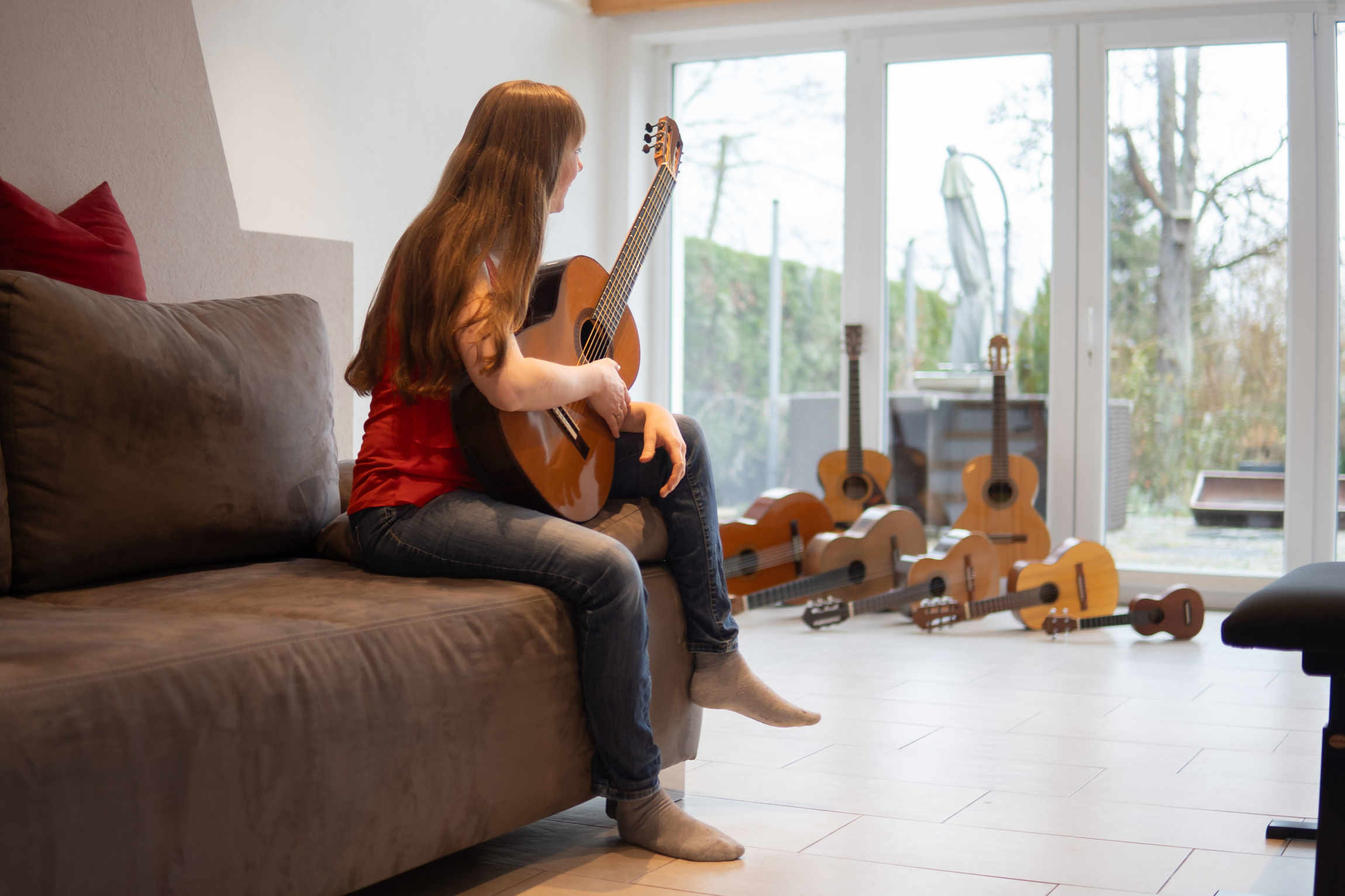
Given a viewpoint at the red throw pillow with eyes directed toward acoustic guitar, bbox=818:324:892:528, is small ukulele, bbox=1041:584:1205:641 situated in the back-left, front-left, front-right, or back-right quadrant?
front-right

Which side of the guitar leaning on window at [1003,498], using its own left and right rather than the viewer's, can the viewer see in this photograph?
front

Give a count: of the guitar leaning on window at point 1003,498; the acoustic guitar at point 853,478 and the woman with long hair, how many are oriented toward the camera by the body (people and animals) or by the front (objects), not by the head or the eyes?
2

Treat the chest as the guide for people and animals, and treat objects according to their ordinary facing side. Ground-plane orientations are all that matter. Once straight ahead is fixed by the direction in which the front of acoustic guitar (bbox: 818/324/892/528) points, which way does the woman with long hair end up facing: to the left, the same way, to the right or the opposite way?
to the left

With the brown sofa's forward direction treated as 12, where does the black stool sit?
The black stool is roughly at 11 o'clock from the brown sofa.

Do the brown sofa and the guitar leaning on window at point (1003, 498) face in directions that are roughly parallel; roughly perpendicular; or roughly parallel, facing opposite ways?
roughly perpendicular

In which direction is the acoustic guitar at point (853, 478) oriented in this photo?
toward the camera

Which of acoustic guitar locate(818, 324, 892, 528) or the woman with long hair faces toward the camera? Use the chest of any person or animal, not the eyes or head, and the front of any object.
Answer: the acoustic guitar

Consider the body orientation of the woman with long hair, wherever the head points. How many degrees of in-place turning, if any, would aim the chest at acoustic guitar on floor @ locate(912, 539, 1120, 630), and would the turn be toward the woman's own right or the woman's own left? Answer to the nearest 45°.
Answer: approximately 45° to the woman's own left

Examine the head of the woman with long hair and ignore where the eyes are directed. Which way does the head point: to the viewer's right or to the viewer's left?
to the viewer's right

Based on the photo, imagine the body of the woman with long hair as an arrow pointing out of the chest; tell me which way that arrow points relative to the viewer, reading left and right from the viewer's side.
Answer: facing to the right of the viewer
